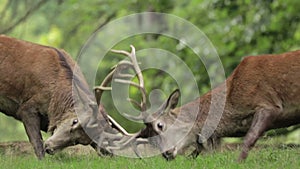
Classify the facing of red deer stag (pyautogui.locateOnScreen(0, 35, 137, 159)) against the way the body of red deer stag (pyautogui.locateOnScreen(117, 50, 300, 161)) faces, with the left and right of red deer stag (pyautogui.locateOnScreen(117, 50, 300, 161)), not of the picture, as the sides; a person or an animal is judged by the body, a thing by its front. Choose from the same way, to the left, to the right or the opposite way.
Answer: the opposite way

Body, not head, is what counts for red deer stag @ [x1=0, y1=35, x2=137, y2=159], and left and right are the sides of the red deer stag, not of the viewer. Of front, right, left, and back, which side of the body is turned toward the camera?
right

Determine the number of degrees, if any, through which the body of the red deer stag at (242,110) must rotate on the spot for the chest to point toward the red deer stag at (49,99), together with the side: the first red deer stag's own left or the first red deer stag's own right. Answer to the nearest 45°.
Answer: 0° — it already faces it

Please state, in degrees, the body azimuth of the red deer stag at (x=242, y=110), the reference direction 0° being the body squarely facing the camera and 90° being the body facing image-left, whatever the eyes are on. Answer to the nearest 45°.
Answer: approximately 90°

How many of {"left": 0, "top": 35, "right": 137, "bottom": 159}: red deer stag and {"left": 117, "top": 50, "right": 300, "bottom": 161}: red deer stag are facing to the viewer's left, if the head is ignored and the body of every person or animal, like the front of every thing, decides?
1
